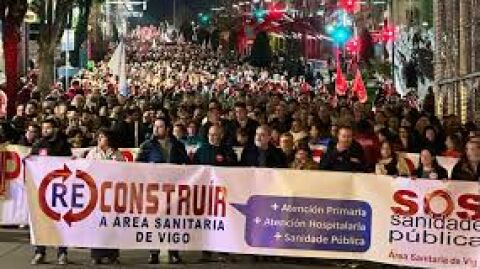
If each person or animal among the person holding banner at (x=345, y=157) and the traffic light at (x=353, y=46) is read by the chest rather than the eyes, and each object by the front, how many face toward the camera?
2

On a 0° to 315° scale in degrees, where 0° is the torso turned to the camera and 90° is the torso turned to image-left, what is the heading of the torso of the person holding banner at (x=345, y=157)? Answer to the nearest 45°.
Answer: approximately 0°

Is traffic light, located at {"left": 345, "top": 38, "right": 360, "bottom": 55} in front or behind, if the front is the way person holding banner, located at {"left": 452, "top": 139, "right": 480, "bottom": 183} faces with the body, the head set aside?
behind

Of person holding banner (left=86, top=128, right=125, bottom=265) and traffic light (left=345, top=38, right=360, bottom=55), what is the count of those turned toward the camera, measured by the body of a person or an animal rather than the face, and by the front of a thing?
2

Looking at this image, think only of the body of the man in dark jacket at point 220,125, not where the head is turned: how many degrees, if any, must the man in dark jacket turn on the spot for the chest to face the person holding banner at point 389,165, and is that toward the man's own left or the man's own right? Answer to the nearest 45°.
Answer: approximately 45° to the man's own left

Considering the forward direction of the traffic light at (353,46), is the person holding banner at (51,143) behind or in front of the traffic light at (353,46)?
in front
